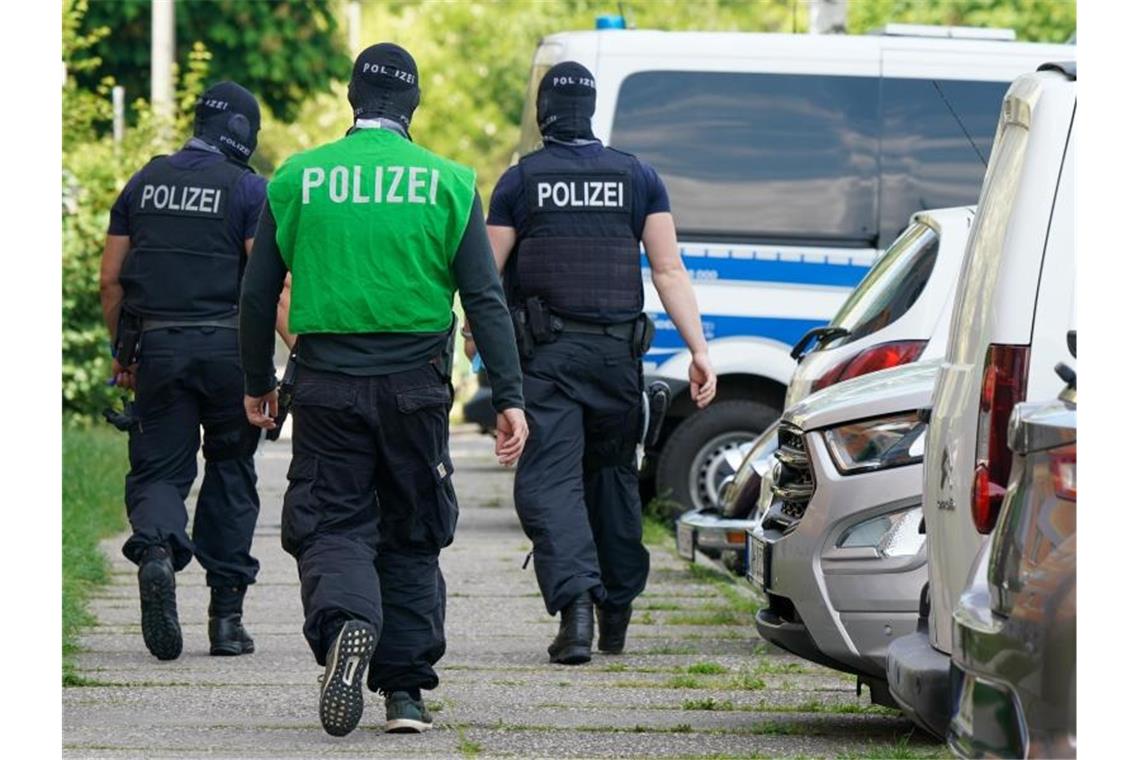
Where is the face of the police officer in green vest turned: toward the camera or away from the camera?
away from the camera

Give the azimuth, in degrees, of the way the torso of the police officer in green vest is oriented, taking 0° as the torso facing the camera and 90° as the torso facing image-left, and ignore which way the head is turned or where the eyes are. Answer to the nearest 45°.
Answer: approximately 180°

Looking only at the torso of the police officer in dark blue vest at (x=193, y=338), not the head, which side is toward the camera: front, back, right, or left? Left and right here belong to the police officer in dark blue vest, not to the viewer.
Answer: back

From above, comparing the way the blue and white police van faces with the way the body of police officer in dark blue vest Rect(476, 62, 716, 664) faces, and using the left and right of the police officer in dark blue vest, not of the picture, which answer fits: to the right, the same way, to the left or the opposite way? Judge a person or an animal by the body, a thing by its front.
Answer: to the right

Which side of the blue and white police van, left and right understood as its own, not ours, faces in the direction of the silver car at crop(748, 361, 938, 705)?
right

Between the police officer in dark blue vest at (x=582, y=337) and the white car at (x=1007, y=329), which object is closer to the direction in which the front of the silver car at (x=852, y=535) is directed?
the police officer in dark blue vest

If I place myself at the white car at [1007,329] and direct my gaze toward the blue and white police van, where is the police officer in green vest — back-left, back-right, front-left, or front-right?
front-left

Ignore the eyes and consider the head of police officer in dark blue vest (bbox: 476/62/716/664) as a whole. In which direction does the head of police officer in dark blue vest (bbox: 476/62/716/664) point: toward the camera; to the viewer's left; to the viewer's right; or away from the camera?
away from the camera

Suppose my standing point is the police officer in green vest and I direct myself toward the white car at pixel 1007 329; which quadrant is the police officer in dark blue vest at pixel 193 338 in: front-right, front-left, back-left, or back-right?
back-left

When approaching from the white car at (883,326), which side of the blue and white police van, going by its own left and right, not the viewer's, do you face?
right

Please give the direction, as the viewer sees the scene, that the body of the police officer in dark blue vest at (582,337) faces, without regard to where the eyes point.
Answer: away from the camera
